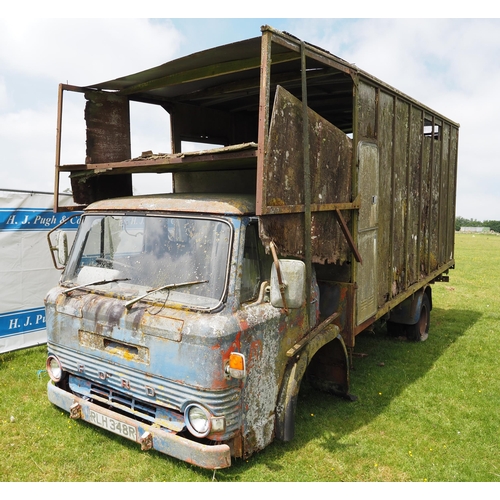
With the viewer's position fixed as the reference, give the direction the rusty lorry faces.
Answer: facing the viewer and to the left of the viewer

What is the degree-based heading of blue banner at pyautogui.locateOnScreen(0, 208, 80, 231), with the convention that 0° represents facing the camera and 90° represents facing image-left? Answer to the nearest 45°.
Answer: approximately 0°

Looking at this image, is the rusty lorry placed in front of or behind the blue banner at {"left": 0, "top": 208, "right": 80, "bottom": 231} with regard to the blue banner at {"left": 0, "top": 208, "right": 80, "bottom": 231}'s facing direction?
in front

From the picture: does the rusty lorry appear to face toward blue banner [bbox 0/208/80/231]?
no

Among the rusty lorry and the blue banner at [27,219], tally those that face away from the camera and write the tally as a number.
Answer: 0
